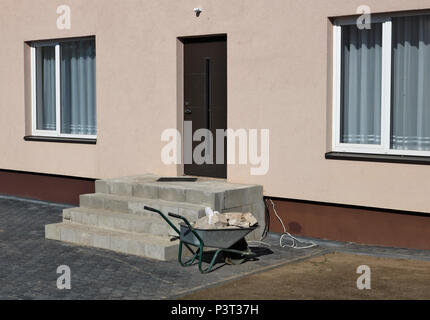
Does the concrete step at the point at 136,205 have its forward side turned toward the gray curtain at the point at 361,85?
no

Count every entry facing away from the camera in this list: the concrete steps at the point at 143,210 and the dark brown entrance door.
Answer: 0

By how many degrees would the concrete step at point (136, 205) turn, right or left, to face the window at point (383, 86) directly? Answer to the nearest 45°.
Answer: approximately 135° to its left

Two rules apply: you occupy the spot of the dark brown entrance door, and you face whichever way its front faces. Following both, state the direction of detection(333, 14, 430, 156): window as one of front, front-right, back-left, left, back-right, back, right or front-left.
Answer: left

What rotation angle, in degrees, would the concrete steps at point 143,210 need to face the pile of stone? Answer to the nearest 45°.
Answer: approximately 90° to its left

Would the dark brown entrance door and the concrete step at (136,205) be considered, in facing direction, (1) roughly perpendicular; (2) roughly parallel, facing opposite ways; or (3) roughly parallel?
roughly parallel

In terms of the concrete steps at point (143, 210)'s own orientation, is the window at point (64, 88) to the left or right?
on its right

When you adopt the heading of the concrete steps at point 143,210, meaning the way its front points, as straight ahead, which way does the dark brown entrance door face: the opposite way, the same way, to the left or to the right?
the same way

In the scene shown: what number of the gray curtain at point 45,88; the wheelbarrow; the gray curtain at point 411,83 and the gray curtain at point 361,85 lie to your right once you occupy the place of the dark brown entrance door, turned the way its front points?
1

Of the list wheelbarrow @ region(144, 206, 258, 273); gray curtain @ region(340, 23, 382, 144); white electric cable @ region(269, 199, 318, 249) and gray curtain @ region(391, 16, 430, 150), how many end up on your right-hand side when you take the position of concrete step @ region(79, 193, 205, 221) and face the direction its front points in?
0

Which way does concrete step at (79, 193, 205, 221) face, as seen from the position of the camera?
facing the viewer and to the left of the viewer

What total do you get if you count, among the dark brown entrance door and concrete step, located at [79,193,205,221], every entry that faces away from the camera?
0

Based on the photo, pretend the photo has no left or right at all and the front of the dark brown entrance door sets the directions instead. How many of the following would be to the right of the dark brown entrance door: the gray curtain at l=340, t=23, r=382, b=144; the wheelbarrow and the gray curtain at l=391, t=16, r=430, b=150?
0

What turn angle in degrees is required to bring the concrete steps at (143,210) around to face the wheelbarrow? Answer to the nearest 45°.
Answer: approximately 90° to its left

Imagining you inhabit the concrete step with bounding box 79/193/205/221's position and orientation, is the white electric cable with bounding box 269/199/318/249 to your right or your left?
on your left
